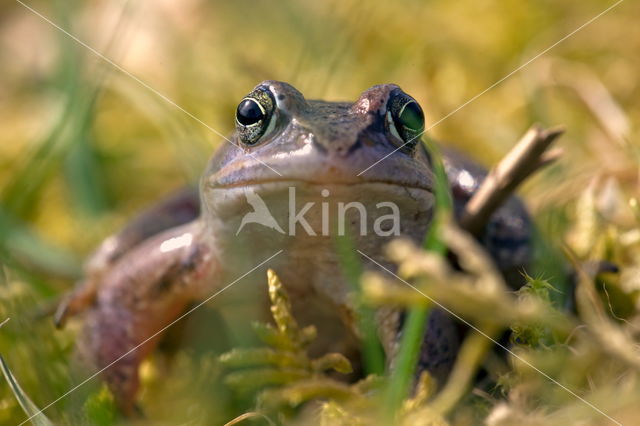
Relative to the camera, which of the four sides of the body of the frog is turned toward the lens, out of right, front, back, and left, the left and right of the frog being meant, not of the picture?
front
